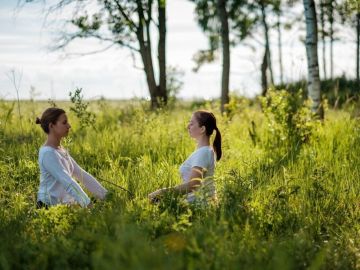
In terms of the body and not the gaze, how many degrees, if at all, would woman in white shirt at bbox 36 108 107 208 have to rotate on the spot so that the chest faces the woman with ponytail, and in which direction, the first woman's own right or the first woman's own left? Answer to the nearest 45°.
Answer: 0° — they already face them

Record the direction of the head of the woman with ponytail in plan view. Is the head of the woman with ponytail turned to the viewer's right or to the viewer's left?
to the viewer's left

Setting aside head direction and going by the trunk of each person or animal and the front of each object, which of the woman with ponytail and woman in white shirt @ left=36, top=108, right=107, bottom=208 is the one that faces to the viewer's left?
the woman with ponytail

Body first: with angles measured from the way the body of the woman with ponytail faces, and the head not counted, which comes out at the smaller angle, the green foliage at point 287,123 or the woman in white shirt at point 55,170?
the woman in white shirt

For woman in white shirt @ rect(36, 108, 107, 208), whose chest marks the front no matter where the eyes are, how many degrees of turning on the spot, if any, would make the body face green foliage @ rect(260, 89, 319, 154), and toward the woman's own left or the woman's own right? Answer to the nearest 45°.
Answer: approximately 45° to the woman's own left

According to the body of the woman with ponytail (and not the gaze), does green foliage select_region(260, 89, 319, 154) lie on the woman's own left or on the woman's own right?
on the woman's own right

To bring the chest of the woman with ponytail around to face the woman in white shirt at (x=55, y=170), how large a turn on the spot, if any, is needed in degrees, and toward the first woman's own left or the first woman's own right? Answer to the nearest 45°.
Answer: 0° — they already face them

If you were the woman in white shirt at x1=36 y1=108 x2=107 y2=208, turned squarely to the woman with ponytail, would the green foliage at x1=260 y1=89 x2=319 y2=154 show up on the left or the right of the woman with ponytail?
left

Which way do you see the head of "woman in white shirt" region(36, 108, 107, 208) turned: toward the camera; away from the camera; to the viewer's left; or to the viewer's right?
to the viewer's right

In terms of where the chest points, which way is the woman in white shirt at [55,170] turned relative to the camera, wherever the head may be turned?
to the viewer's right

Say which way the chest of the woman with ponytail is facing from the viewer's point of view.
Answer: to the viewer's left

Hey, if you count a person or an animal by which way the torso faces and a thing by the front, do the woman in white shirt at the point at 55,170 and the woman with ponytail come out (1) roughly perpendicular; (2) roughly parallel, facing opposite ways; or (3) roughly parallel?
roughly parallel, facing opposite ways
